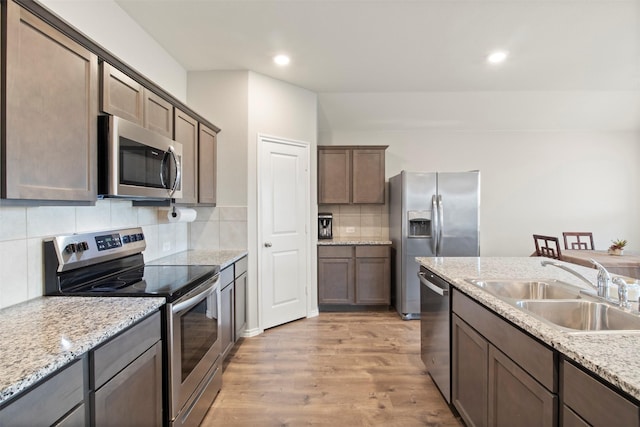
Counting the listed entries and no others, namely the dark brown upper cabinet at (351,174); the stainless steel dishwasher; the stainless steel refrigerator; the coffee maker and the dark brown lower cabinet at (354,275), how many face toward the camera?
4

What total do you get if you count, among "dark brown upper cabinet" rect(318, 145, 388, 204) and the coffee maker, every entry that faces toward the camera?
2

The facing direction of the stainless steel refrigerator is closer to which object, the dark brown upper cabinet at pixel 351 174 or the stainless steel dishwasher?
the stainless steel dishwasher

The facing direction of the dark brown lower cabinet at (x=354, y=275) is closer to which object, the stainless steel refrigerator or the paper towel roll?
the paper towel roll

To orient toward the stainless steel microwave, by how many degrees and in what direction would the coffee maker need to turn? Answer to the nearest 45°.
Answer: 0° — it already faces it

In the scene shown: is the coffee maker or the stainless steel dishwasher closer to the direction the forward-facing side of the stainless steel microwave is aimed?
the stainless steel dishwasher

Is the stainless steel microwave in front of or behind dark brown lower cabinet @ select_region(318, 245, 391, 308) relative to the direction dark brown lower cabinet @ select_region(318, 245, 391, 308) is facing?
in front

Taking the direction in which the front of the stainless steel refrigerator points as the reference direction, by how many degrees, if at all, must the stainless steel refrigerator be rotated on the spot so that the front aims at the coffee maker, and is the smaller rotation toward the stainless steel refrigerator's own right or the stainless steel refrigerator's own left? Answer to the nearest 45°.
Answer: approximately 90° to the stainless steel refrigerator's own right

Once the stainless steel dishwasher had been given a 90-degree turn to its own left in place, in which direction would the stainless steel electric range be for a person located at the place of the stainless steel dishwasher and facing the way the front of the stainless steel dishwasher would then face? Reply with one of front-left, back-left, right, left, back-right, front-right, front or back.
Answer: front-right

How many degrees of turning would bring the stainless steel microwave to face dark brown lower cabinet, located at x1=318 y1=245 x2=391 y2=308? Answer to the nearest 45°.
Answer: approximately 90° to its left

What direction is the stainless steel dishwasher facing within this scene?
to the viewer's left

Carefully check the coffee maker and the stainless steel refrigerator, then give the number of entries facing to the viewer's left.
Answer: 0
